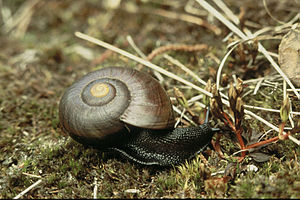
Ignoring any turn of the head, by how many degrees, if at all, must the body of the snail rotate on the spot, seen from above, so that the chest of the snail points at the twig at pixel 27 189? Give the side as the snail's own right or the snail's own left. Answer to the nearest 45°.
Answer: approximately 135° to the snail's own right

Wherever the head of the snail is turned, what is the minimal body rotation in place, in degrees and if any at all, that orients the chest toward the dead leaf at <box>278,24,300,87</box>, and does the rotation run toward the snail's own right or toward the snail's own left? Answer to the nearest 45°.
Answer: approximately 45° to the snail's own left

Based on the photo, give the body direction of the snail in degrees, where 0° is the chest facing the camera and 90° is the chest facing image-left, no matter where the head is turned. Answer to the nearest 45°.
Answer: approximately 270°

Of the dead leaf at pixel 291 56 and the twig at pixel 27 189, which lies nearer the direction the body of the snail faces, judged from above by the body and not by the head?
the dead leaf
